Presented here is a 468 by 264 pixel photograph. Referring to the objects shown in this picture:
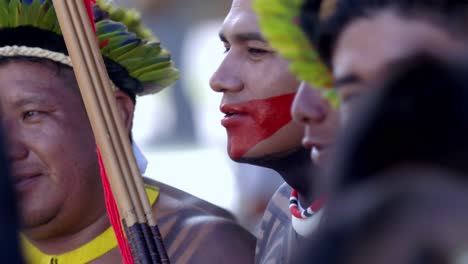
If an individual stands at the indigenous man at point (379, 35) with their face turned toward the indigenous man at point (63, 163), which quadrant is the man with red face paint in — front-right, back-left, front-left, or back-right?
front-right

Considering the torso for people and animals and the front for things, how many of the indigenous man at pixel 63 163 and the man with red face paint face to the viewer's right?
0

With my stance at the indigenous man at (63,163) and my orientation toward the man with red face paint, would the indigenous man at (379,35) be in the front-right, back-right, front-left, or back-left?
front-right

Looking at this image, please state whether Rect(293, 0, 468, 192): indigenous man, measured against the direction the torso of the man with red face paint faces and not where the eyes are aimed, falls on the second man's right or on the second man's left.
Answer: on the second man's left

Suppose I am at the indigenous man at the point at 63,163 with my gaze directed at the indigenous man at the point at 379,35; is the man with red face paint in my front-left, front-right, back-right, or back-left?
front-left

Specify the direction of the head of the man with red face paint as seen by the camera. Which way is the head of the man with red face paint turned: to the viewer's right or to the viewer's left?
to the viewer's left

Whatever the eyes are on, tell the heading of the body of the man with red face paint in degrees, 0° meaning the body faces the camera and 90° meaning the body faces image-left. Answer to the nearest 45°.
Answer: approximately 45°

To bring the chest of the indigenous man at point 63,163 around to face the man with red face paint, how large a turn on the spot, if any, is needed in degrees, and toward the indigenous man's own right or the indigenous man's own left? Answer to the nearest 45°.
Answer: approximately 90° to the indigenous man's own left

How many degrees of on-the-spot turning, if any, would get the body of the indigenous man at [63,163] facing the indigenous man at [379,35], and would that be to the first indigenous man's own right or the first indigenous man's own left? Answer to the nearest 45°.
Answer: approximately 90° to the first indigenous man's own left
